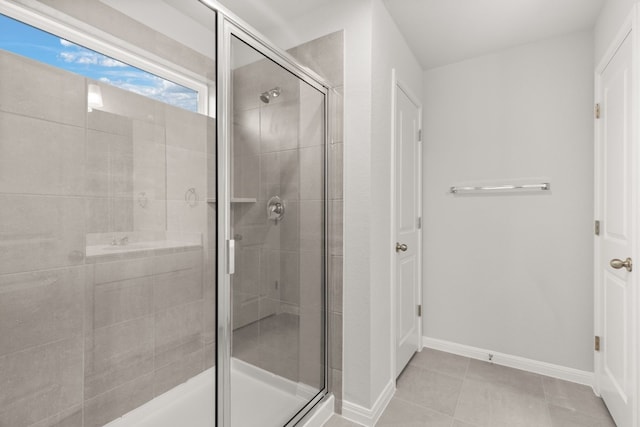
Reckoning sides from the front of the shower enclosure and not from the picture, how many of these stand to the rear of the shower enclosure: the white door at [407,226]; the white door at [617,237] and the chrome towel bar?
0

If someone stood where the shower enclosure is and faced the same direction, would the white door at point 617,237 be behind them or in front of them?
in front

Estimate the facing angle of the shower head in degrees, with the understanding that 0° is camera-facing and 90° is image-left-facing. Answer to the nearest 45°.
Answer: approximately 45°

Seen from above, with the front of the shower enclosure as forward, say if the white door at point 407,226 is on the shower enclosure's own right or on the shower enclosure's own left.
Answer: on the shower enclosure's own left

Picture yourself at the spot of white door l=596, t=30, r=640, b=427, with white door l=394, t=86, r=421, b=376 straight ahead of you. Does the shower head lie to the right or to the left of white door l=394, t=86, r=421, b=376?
left

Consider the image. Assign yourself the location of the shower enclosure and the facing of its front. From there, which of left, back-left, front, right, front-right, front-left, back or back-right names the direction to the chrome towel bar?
front-left

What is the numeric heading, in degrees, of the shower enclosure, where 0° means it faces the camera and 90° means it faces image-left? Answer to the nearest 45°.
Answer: approximately 315°

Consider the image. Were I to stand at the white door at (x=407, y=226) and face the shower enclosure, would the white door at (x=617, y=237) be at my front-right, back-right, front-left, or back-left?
back-left
